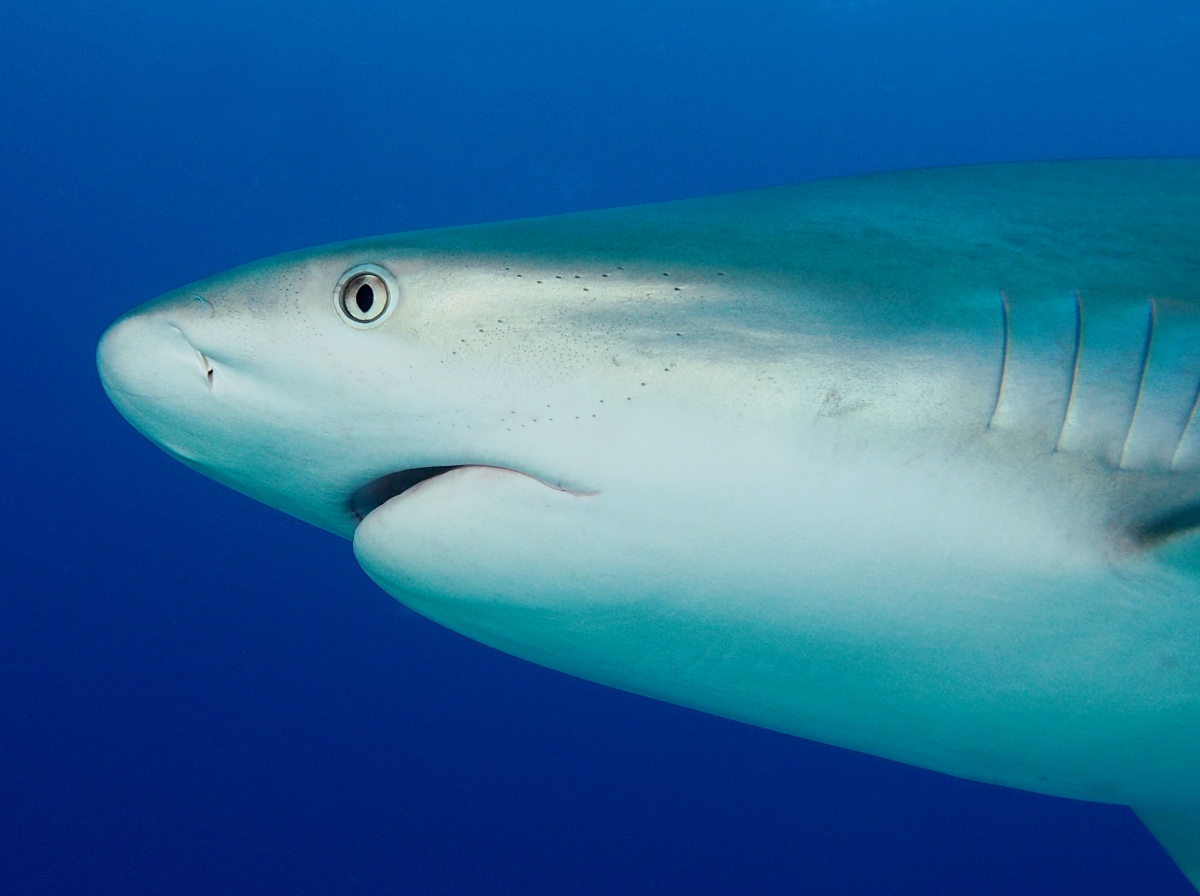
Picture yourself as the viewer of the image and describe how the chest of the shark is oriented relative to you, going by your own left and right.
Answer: facing to the left of the viewer
